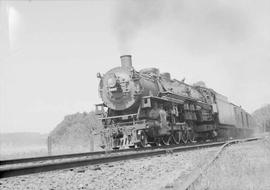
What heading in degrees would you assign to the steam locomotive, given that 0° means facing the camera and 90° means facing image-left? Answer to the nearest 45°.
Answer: approximately 45°
